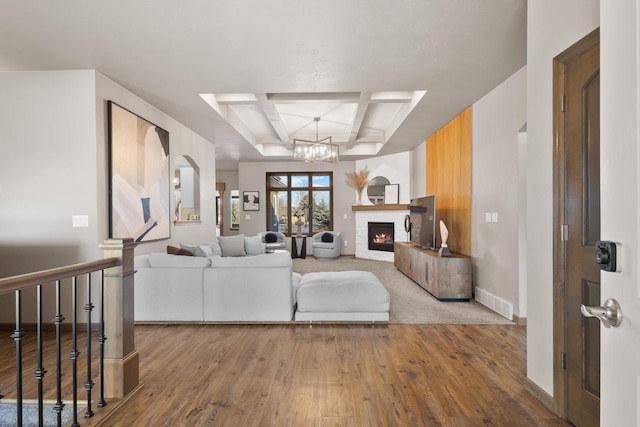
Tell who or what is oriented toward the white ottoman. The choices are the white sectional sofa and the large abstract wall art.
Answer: the large abstract wall art

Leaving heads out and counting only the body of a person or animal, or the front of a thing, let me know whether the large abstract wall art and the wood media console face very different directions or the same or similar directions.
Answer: very different directions

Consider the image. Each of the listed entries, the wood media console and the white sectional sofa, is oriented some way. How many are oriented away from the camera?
1

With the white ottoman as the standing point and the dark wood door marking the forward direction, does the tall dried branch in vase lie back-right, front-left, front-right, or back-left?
back-left

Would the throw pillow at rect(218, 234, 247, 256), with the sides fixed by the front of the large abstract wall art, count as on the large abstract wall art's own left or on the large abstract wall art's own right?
on the large abstract wall art's own left

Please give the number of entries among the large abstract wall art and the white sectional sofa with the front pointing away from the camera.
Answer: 1

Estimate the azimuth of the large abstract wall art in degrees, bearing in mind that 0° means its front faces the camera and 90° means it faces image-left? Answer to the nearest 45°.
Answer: approximately 315°

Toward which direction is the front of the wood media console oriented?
to the viewer's left

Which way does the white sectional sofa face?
away from the camera

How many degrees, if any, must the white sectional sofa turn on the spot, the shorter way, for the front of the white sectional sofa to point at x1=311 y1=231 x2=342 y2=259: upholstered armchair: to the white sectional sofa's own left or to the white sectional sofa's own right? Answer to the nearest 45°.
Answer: approximately 45° to the white sectional sofa's own right
